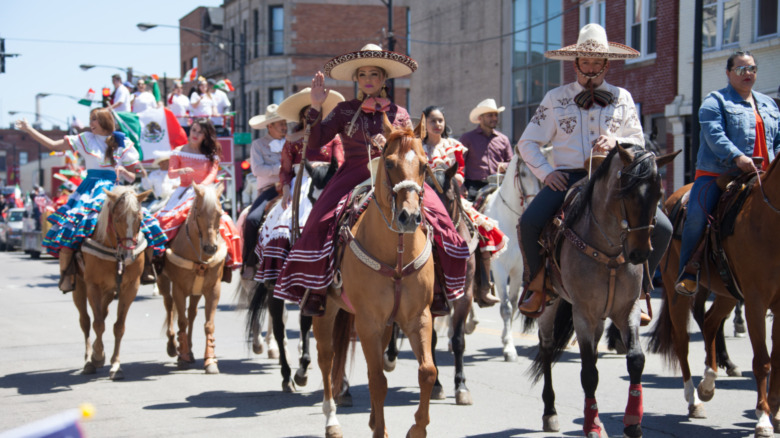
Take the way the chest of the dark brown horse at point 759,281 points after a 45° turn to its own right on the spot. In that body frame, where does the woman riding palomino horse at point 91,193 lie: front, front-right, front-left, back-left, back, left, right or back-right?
right

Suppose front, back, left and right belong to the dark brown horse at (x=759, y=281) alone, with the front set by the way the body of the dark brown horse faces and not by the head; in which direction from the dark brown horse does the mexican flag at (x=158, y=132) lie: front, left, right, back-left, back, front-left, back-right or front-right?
back

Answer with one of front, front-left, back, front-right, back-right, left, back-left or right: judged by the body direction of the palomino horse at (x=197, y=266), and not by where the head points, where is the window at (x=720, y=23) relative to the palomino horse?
back-left

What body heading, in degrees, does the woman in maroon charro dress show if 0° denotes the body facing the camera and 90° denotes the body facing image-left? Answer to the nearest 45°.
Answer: approximately 0°

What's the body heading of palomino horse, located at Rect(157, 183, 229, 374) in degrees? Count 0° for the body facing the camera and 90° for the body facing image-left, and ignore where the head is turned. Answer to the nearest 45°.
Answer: approximately 0°

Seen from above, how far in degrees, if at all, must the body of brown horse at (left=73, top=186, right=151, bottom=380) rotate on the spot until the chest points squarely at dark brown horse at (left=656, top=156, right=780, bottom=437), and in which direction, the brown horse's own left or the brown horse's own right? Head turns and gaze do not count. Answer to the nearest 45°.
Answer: approximately 45° to the brown horse's own left

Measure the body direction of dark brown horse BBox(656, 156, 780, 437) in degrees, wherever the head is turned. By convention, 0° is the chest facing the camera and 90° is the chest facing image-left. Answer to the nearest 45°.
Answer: approximately 315°

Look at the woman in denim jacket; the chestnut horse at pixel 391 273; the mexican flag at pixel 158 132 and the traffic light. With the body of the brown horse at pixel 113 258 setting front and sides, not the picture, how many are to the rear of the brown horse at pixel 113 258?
2

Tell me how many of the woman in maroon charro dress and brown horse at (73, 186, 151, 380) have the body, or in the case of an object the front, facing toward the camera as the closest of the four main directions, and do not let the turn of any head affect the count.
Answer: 2

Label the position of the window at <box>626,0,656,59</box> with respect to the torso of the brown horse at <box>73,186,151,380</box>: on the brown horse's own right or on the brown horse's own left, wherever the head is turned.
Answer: on the brown horse's own left

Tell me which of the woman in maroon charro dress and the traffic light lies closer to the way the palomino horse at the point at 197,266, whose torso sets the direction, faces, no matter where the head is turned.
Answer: the woman in maroon charro dress
